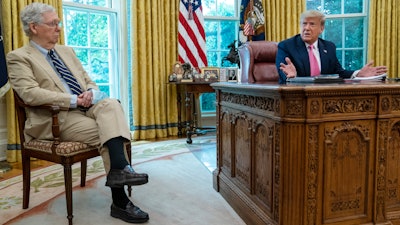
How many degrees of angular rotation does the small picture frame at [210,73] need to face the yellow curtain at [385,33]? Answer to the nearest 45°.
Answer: approximately 90° to its left

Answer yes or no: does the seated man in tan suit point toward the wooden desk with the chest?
yes

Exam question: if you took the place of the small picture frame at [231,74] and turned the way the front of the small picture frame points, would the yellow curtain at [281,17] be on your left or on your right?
on your left

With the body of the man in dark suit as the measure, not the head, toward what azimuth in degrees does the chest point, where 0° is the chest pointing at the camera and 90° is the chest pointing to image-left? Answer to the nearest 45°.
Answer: approximately 0°

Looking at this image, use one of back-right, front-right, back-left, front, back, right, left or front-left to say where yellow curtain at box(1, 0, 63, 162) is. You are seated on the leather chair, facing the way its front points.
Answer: back-right

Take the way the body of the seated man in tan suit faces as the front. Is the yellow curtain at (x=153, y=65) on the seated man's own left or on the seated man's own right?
on the seated man's own left

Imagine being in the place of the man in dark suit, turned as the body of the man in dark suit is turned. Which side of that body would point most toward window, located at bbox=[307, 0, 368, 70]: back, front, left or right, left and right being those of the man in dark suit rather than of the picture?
back

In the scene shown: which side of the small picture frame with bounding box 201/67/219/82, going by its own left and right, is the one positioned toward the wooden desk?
front

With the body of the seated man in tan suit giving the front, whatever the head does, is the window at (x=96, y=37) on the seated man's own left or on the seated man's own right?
on the seated man's own left

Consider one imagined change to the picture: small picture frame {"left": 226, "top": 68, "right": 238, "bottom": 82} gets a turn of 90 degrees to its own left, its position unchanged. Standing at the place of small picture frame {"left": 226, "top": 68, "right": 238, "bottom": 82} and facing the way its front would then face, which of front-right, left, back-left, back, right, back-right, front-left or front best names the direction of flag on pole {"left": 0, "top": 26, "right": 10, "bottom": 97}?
back-right
